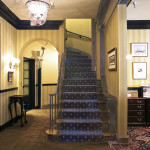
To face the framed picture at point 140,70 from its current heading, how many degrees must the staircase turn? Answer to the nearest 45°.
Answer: approximately 135° to its left

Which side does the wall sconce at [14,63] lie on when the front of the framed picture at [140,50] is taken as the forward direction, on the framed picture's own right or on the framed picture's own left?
on the framed picture's own right

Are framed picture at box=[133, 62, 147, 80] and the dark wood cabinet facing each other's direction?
no

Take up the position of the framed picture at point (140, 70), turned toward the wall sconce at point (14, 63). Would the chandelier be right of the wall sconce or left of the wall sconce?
left

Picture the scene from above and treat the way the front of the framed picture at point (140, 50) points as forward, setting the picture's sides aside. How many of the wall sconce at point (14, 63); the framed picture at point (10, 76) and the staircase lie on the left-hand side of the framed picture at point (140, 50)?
0

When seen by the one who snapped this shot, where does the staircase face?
facing the viewer
